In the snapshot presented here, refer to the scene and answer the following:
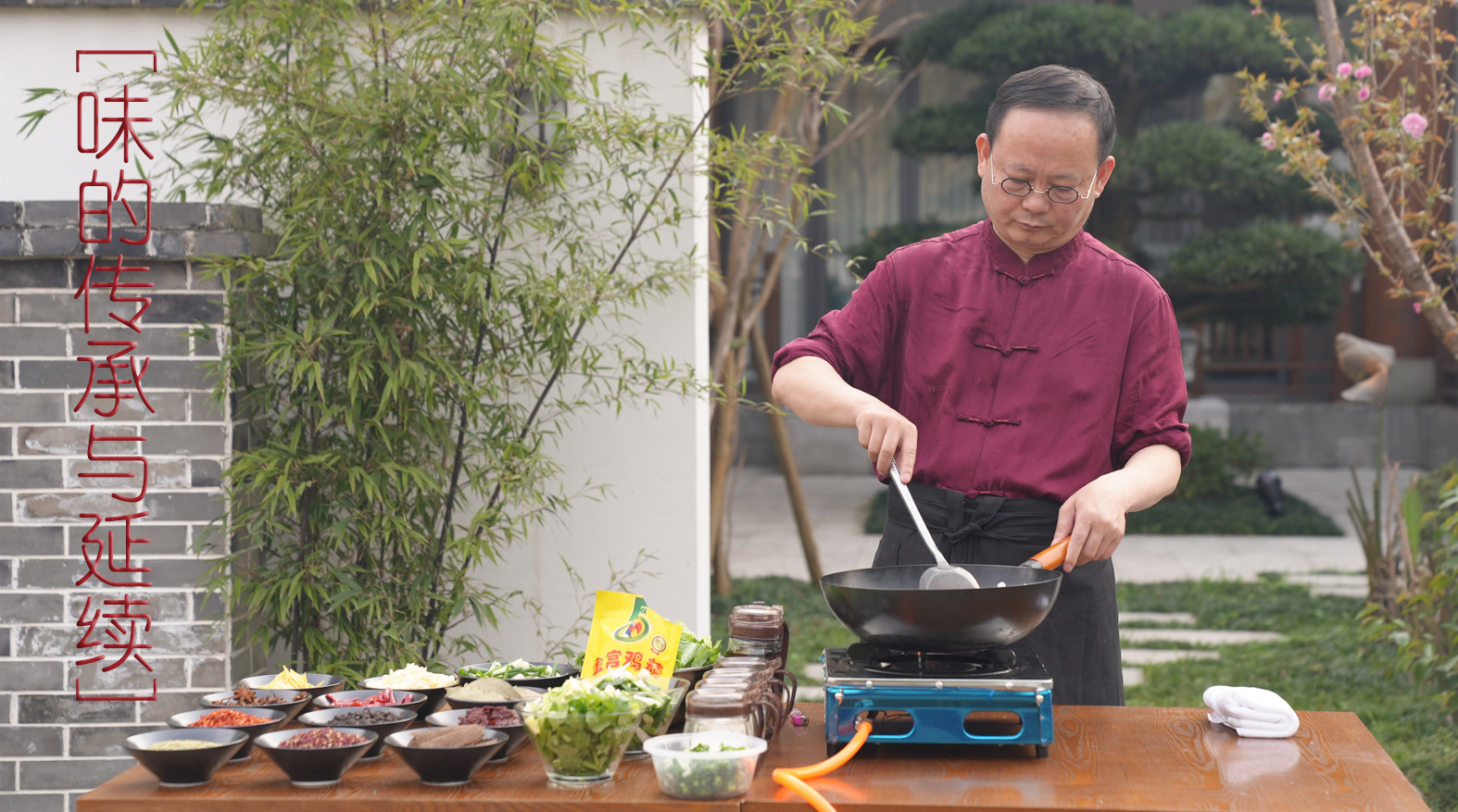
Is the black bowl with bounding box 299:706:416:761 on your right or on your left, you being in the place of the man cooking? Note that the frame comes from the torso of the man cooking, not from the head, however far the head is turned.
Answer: on your right

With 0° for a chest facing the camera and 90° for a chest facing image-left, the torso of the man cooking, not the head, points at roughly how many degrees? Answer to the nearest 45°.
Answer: approximately 0°

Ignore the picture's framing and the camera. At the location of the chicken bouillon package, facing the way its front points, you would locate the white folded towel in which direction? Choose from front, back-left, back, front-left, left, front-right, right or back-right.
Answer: left

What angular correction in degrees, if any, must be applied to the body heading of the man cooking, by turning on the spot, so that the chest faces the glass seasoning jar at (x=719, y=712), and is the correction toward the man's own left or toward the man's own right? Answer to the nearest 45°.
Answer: approximately 45° to the man's own right

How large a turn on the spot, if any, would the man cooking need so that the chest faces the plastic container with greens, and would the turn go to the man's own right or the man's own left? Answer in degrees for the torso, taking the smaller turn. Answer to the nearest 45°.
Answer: approximately 45° to the man's own right
